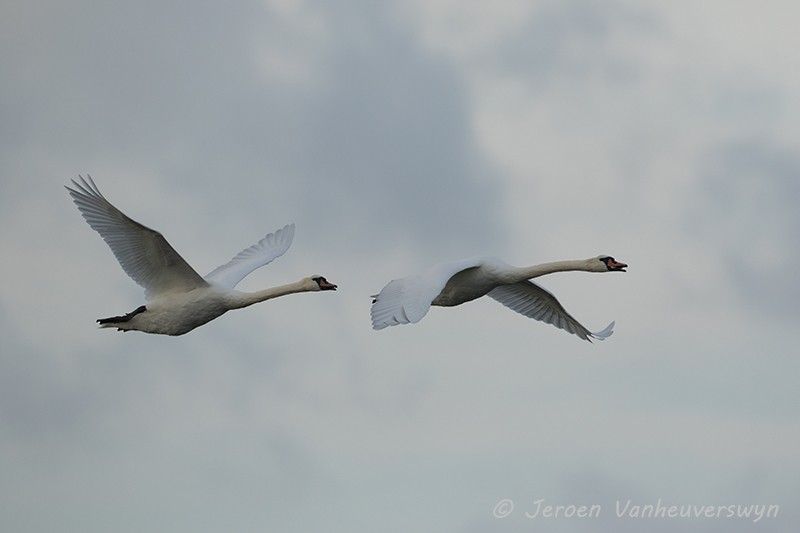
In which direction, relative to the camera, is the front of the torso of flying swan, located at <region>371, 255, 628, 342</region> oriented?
to the viewer's right

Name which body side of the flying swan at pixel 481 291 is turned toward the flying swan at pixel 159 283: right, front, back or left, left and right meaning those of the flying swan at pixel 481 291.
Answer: back
